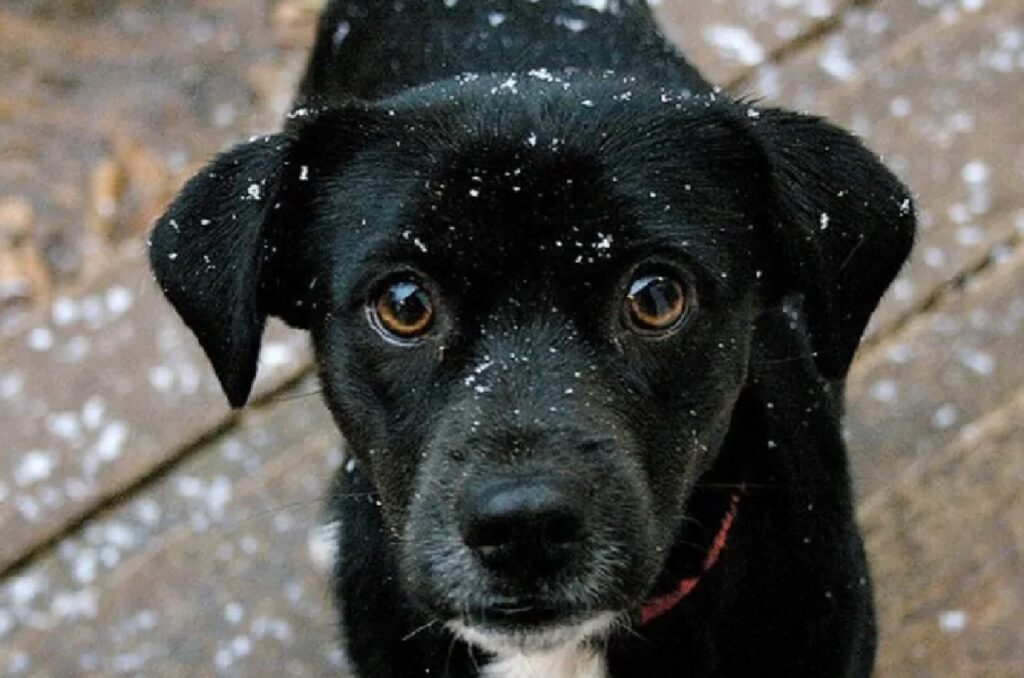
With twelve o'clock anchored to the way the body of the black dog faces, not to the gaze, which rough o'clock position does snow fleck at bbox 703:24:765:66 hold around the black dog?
The snow fleck is roughly at 6 o'clock from the black dog.

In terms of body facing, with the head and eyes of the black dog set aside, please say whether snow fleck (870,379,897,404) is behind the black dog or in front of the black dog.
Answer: behind

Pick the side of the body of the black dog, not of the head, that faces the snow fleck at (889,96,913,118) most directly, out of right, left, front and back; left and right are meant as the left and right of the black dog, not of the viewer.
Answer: back

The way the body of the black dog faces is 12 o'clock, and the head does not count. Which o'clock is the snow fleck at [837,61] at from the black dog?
The snow fleck is roughly at 6 o'clock from the black dog.

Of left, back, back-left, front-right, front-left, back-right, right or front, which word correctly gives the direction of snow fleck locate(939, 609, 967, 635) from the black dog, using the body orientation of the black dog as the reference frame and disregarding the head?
back-left

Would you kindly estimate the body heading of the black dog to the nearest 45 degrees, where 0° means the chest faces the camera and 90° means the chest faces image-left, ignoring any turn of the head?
approximately 0°

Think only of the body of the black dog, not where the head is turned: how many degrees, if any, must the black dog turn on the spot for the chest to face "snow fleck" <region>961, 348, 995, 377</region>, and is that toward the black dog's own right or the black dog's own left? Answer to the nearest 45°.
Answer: approximately 135° to the black dog's own left
